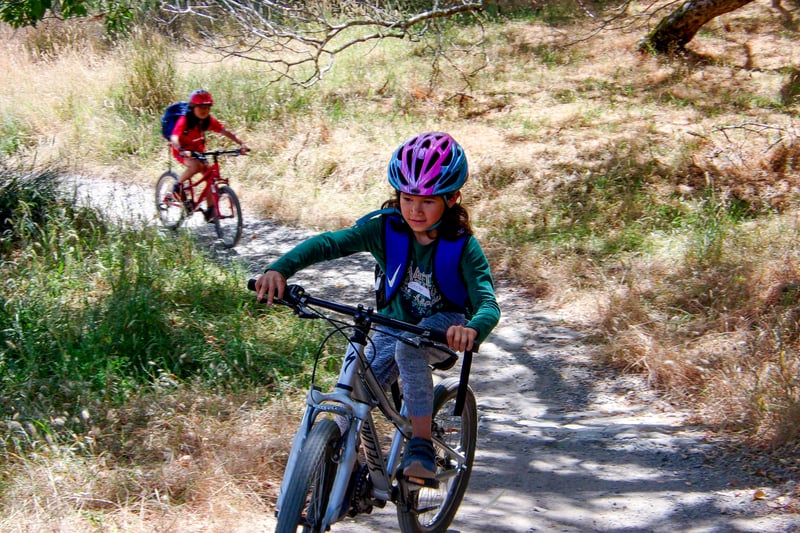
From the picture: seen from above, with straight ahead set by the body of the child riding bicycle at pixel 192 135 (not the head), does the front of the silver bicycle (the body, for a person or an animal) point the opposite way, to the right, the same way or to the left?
to the right

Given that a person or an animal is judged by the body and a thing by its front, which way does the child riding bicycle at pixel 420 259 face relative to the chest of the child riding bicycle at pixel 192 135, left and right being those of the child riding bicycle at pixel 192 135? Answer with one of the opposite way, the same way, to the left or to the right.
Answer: to the right

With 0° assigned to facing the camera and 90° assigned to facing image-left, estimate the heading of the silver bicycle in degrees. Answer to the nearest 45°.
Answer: approximately 45°

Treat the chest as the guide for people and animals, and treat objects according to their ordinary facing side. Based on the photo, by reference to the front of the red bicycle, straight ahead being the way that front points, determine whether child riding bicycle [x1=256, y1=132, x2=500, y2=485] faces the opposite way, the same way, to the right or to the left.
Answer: to the right

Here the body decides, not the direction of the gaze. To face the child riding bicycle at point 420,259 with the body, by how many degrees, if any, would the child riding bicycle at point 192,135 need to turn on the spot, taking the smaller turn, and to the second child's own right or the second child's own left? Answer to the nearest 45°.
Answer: approximately 45° to the second child's own right

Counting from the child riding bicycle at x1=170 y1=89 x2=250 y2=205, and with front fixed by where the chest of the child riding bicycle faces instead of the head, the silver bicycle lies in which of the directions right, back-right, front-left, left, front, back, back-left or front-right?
front-right

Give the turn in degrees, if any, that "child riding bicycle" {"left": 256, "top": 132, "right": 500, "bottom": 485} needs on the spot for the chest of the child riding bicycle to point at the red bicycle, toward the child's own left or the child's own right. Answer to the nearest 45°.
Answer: approximately 135° to the child's own right

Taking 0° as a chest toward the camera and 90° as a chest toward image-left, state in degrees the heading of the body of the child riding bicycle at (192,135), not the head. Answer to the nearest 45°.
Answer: approximately 315°

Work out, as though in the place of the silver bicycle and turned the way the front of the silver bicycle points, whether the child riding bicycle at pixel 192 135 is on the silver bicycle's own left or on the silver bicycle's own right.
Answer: on the silver bicycle's own right

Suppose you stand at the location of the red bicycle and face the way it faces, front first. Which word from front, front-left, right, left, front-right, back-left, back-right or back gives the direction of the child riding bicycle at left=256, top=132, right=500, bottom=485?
front-right
